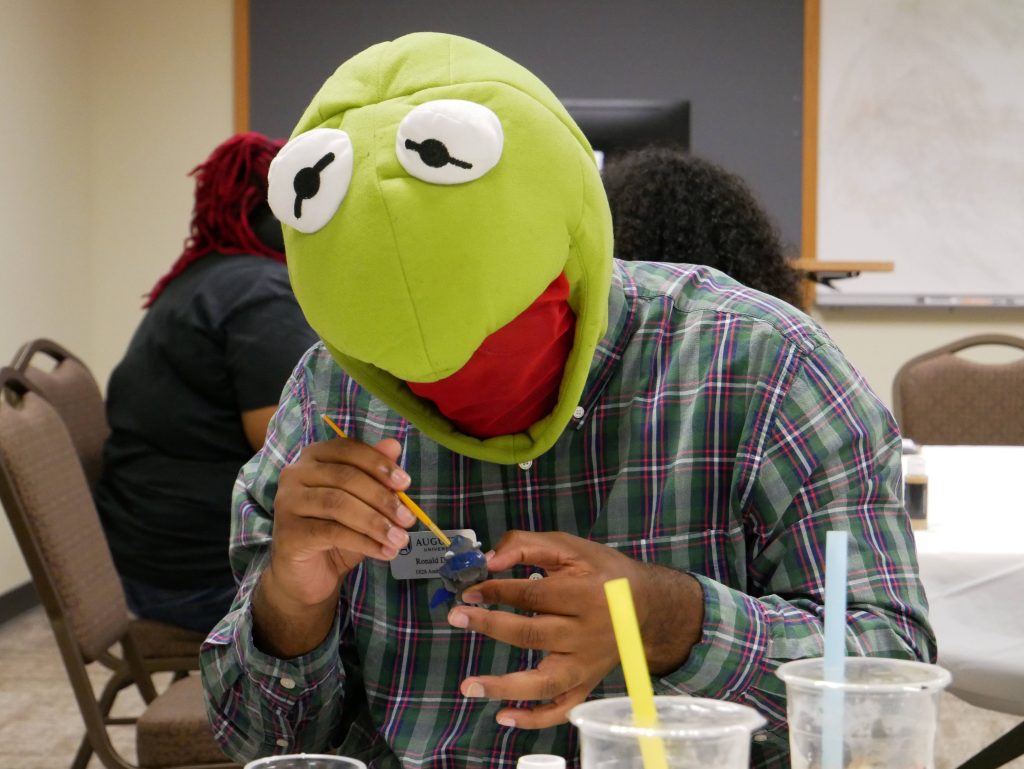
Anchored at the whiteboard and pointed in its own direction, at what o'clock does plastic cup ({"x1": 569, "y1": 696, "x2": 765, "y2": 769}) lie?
The plastic cup is roughly at 12 o'clock from the whiteboard.

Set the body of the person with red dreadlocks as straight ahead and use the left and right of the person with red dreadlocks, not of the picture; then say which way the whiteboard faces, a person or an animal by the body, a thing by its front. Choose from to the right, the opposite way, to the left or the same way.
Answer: the opposite way

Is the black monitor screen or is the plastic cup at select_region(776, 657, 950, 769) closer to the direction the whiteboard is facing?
the plastic cup

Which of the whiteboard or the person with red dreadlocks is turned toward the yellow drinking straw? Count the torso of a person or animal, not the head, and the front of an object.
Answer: the whiteboard

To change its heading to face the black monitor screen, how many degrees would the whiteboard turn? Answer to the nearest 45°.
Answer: approximately 90° to its right

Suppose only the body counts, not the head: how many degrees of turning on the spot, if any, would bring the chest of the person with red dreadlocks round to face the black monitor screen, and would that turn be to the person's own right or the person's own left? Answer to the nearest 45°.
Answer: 0° — they already face it

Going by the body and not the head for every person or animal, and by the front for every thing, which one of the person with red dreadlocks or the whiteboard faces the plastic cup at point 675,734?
the whiteboard

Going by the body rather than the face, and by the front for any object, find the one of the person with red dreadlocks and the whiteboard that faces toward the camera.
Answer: the whiteboard

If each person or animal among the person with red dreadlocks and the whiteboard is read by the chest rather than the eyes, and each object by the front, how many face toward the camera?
1

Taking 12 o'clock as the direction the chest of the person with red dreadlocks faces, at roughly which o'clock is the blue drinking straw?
The blue drinking straw is roughly at 4 o'clock from the person with red dreadlocks.

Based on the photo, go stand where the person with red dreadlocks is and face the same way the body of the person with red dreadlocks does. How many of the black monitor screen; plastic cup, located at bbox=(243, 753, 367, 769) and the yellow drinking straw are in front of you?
1

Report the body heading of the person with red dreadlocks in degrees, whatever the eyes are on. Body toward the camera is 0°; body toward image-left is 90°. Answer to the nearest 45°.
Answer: approximately 225°

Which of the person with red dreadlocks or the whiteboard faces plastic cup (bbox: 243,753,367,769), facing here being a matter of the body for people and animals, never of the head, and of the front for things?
the whiteboard

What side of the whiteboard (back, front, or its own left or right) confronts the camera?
front

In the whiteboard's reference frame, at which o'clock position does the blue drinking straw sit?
The blue drinking straw is roughly at 12 o'clock from the whiteboard.

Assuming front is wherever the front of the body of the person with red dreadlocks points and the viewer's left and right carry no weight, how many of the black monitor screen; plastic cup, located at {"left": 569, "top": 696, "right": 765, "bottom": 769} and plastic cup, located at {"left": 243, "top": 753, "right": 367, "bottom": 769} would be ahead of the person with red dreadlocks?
1
